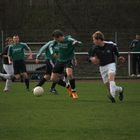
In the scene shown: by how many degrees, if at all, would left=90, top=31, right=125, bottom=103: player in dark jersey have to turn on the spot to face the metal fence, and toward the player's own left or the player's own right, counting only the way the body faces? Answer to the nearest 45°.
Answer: approximately 135° to the player's own right

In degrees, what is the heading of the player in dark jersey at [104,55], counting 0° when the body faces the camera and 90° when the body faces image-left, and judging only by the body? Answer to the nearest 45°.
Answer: approximately 45°

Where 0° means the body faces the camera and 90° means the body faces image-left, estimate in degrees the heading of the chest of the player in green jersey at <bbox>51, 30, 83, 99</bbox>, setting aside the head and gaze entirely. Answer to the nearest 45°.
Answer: approximately 45°
